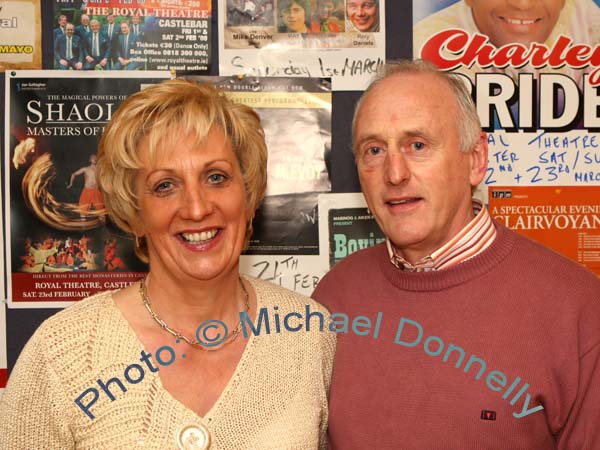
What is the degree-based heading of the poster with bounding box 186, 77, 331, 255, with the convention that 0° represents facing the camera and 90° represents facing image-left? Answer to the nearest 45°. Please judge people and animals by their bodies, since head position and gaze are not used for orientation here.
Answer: approximately 0°

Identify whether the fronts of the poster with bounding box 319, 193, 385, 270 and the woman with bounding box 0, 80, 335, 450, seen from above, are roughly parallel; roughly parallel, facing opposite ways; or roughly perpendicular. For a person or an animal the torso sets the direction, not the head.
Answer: roughly parallel

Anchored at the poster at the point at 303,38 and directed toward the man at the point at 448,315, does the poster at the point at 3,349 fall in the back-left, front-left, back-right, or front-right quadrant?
back-right

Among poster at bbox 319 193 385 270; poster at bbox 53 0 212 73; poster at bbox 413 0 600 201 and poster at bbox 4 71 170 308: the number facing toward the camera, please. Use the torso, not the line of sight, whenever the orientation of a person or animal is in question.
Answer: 4

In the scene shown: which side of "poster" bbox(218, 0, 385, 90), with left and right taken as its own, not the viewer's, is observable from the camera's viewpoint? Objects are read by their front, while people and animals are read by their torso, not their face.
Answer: front

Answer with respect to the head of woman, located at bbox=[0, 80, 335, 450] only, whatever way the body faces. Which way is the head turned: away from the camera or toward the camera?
toward the camera

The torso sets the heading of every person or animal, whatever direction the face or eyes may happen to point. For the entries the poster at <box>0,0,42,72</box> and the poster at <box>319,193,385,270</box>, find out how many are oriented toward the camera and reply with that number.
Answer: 2

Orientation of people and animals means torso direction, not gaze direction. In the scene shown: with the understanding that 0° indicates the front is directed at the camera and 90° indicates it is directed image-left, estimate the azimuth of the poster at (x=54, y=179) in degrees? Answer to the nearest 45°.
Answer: approximately 0°

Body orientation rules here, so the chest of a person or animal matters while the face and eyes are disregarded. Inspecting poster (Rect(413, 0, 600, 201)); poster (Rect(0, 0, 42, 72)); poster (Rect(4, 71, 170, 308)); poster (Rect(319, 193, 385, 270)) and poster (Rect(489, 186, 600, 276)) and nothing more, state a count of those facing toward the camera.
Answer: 5
